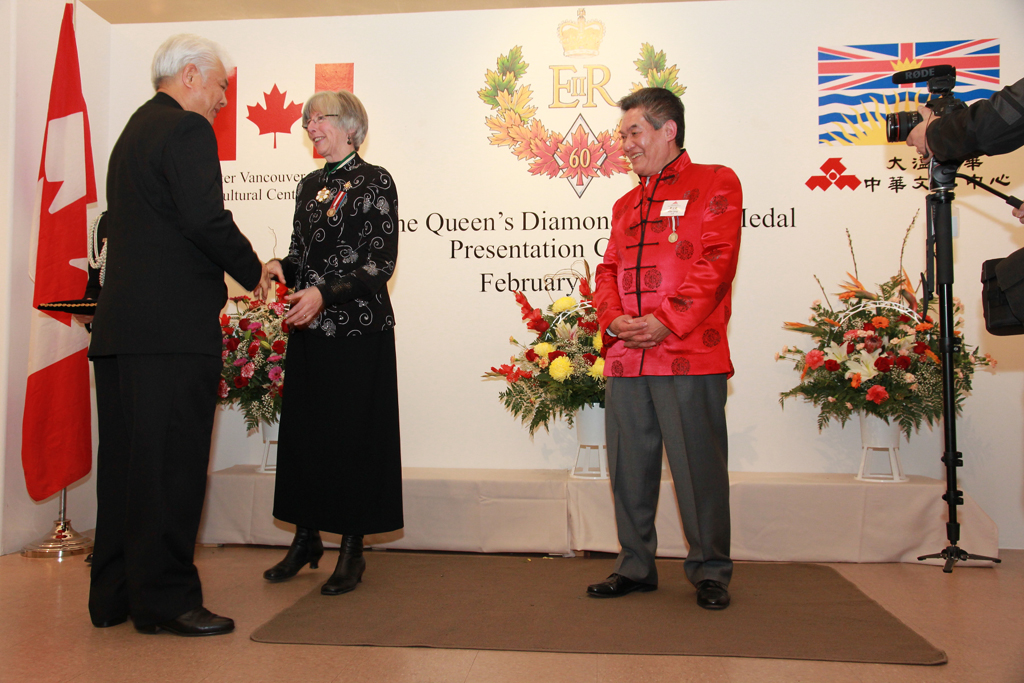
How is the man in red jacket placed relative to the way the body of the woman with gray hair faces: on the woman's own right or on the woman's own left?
on the woman's own left

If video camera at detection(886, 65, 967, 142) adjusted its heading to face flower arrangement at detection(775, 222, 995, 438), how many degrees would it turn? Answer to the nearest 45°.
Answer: approximately 90° to its right

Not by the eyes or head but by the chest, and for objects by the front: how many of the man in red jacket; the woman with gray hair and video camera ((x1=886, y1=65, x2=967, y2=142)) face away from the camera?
0

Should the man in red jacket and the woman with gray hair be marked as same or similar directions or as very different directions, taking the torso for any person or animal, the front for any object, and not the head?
same or similar directions

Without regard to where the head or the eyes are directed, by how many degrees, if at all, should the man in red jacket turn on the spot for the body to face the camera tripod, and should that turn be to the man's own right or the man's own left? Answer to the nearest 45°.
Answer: approximately 135° to the man's own left

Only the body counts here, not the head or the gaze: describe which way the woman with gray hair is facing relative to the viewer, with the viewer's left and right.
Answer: facing the viewer and to the left of the viewer

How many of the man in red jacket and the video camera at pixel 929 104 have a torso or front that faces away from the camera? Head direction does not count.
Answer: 0

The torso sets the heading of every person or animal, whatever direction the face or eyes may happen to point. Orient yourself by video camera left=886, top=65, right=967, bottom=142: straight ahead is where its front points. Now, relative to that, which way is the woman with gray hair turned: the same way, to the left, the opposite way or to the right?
to the left

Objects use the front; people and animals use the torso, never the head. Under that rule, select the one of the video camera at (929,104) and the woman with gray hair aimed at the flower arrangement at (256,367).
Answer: the video camera

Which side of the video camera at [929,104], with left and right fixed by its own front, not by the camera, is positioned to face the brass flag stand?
front

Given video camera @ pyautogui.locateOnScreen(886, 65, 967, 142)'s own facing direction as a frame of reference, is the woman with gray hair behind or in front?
in front

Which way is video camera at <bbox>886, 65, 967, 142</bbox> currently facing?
to the viewer's left

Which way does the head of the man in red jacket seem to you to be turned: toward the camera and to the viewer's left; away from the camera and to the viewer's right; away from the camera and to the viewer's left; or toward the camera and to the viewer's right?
toward the camera and to the viewer's left

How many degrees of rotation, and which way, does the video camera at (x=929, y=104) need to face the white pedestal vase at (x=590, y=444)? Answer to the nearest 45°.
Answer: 0° — it already faces it

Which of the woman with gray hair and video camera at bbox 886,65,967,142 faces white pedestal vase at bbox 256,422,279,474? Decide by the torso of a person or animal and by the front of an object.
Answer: the video camera

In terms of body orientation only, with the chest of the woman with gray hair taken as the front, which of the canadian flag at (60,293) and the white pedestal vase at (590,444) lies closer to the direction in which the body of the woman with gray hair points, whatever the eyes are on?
the canadian flag

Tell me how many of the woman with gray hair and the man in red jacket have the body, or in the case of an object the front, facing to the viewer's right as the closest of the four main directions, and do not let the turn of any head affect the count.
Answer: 0

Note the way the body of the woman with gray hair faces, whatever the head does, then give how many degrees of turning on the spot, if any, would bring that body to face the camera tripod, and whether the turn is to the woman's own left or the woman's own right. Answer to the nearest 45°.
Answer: approximately 135° to the woman's own left

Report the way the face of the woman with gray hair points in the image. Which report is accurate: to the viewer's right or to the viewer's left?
to the viewer's left

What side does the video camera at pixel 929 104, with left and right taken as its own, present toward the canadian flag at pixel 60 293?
front
